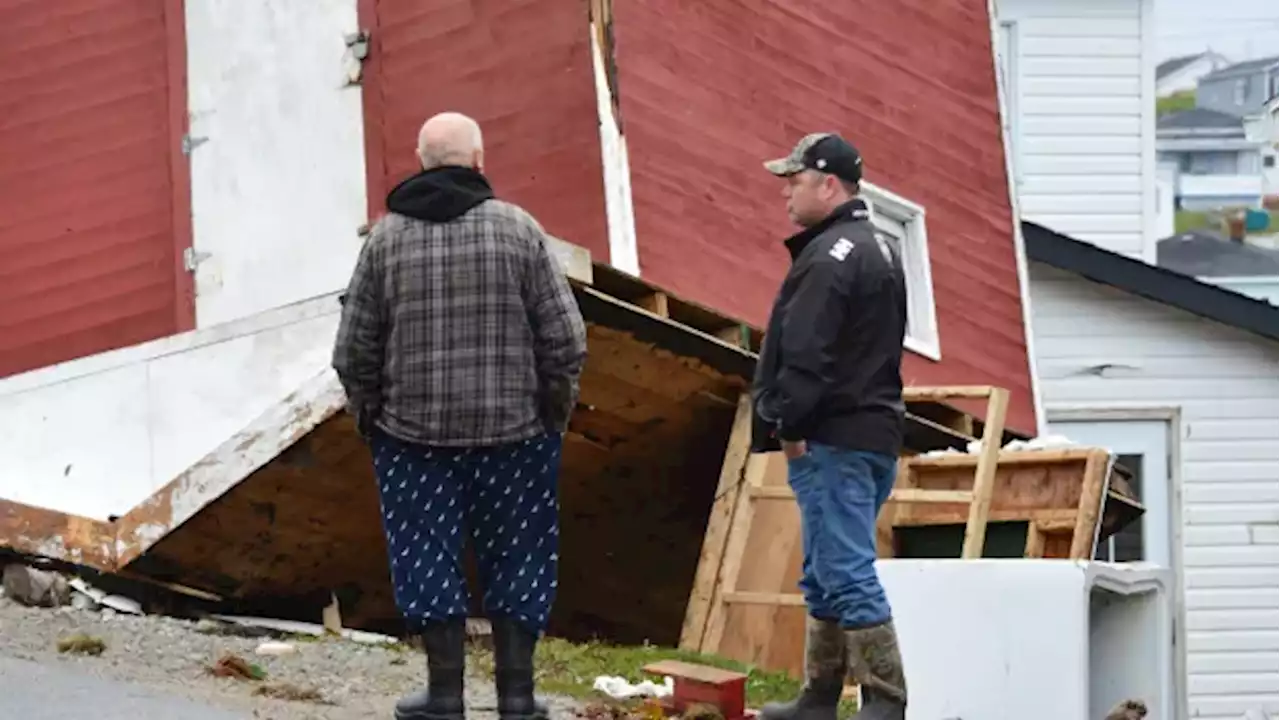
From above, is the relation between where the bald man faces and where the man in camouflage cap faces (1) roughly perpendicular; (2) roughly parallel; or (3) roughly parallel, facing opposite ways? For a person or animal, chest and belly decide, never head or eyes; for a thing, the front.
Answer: roughly perpendicular

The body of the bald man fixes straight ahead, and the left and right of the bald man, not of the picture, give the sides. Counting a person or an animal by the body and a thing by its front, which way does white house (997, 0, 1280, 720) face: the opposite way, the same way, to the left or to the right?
the opposite way

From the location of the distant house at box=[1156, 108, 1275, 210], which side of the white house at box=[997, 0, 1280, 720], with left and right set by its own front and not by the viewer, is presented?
back

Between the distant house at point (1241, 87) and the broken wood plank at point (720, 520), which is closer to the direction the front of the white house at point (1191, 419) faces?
the broken wood plank

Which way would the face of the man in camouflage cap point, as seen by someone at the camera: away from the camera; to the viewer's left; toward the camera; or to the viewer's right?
to the viewer's left

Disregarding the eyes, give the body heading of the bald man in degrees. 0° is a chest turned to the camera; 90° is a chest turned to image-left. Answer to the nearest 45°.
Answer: approximately 180°

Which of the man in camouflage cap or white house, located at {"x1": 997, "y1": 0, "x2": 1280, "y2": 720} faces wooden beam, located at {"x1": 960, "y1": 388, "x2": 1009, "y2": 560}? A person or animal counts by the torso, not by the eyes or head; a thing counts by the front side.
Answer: the white house

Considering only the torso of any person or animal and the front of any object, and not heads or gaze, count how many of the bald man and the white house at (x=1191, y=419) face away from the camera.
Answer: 1

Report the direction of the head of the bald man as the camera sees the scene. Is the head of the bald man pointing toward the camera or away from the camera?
away from the camera

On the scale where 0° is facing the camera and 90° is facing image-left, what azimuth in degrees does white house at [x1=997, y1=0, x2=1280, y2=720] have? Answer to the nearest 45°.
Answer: approximately 0°

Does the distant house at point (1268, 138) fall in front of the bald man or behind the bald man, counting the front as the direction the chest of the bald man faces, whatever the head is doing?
in front

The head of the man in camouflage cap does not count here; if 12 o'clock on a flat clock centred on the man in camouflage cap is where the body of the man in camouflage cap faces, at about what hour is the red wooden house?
The red wooden house is roughly at 2 o'clock from the man in camouflage cap.

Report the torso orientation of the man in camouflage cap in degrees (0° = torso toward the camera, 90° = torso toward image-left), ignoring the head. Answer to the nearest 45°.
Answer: approximately 90°

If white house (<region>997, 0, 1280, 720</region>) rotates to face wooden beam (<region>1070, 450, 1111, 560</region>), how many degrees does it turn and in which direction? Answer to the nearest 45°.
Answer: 0° — it already faces it
